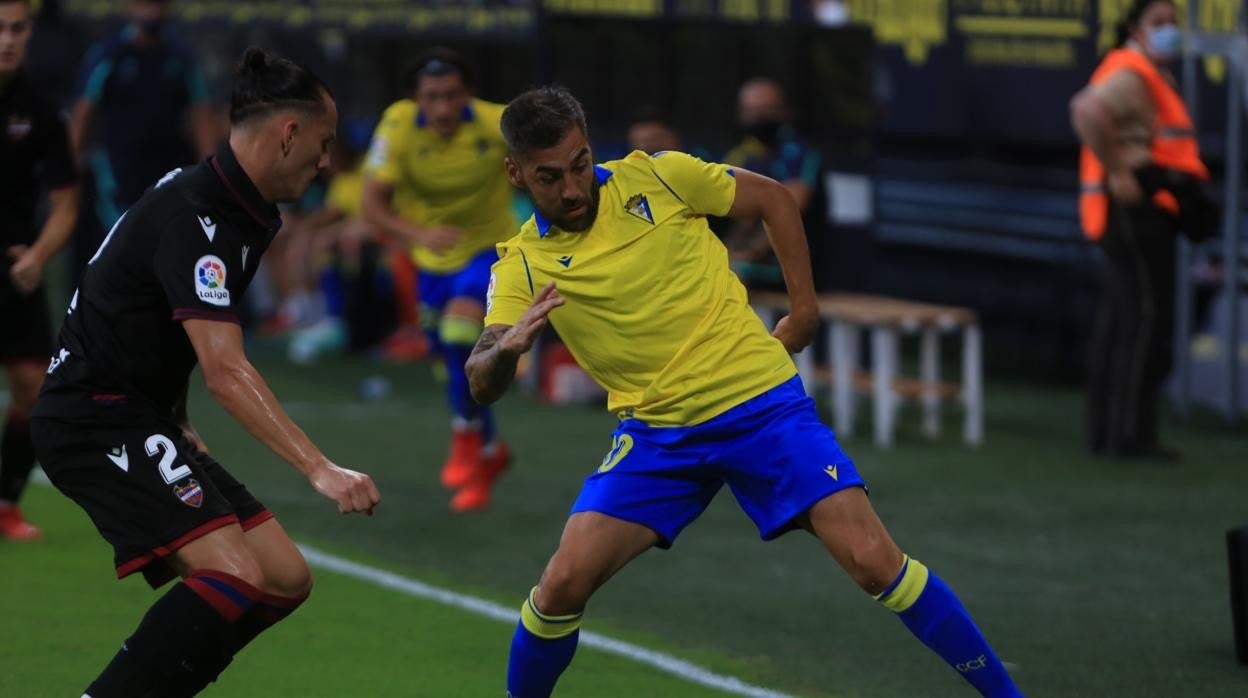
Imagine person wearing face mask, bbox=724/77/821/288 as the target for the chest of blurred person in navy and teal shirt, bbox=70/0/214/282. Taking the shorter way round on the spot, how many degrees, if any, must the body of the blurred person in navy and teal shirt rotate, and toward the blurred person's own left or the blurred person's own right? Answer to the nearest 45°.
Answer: approximately 45° to the blurred person's own left

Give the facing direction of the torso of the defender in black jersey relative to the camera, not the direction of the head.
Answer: to the viewer's right

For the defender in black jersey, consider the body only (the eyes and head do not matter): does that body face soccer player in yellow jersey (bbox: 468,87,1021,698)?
yes

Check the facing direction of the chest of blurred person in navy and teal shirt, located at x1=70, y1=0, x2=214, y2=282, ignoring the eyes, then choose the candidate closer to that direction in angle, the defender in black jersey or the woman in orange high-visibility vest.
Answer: the defender in black jersey

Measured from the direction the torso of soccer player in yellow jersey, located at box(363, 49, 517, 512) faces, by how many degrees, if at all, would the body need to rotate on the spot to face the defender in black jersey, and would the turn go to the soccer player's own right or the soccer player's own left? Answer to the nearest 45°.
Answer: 0° — they already face them

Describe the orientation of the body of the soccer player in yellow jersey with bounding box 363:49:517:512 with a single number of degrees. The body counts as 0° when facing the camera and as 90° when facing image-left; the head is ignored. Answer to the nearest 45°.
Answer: approximately 0°

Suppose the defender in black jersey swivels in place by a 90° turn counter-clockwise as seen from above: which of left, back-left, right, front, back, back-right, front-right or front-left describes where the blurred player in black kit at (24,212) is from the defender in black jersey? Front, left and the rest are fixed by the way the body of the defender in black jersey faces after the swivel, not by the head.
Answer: front

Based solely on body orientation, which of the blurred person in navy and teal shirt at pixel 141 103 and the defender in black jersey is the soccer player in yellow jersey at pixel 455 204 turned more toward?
the defender in black jersey

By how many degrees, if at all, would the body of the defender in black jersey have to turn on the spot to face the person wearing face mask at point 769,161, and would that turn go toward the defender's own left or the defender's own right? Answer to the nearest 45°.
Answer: approximately 45° to the defender's own left

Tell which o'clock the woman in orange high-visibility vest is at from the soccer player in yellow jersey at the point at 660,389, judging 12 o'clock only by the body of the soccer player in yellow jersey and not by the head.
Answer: The woman in orange high-visibility vest is roughly at 7 o'clock from the soccer player in yellow jersey.

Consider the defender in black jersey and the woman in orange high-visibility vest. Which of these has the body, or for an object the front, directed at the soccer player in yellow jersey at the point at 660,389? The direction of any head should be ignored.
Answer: the defender in black jersey

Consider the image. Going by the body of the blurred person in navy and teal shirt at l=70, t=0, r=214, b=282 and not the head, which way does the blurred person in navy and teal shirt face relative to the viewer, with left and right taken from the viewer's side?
facing the viewer
